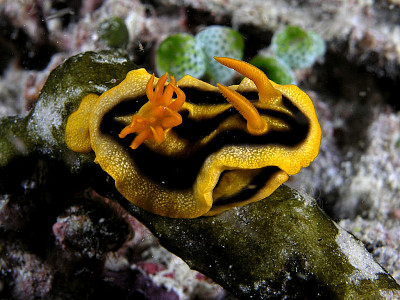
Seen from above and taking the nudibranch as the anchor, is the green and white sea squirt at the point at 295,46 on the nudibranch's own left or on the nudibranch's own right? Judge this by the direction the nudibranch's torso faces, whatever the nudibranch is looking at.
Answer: on the nudibranch's own left

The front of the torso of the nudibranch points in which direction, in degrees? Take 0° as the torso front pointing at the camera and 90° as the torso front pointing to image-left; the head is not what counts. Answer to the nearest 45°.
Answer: approximately 270°
